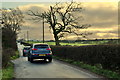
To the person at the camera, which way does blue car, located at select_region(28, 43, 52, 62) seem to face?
facing away from the viewer
